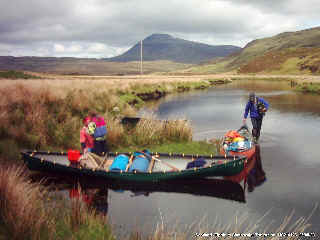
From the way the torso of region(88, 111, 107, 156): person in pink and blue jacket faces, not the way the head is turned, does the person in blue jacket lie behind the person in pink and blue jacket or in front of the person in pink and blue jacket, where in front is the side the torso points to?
behind
